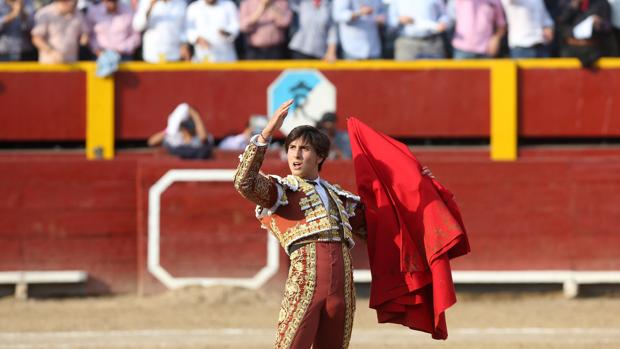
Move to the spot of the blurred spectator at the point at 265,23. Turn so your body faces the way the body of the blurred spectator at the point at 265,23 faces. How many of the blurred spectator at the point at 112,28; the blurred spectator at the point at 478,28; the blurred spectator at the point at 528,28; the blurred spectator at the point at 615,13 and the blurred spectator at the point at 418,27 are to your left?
4

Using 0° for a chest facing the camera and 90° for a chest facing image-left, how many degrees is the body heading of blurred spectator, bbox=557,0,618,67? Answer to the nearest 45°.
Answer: approximately 0°

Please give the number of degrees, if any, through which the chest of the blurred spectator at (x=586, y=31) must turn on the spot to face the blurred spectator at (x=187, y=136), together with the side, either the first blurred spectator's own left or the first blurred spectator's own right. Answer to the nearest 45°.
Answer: approximately 90° to the first blurred spectator's own right

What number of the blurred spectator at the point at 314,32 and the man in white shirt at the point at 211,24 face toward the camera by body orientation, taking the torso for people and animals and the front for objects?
2

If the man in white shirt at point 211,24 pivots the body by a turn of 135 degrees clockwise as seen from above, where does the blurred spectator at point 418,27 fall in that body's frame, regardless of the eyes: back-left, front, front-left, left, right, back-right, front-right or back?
back-right

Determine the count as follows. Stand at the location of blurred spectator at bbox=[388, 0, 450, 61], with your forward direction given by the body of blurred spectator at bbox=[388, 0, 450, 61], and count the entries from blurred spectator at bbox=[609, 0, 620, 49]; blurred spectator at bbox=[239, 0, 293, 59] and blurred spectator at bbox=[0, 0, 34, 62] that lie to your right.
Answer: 2

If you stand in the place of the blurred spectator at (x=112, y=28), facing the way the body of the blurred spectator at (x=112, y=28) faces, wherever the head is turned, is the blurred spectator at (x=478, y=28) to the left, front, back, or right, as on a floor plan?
left
